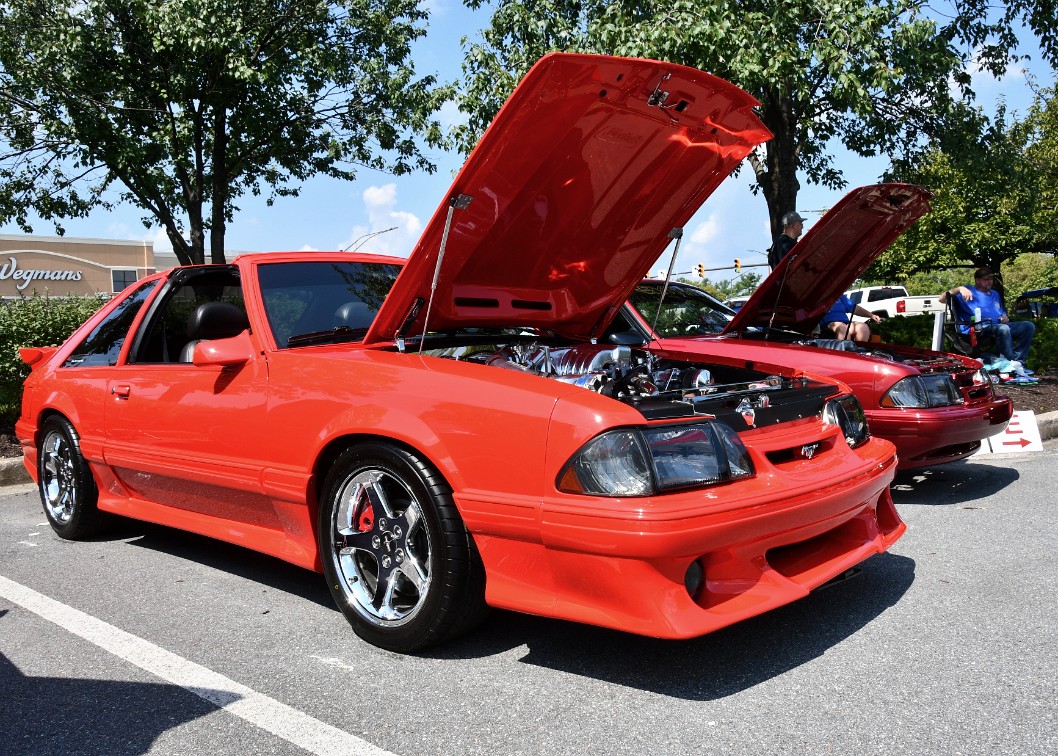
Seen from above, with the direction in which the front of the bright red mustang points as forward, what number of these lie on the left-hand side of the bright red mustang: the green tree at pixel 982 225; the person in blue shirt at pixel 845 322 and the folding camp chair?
3

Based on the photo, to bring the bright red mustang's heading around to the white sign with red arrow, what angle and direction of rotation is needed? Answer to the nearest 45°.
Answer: approximately 90° to its left

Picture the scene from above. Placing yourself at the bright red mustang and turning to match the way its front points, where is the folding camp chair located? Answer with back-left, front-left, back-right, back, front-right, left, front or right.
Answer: left

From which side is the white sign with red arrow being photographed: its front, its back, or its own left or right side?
front

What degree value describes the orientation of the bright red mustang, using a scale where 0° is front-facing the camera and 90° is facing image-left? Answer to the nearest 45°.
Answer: approximately 315°

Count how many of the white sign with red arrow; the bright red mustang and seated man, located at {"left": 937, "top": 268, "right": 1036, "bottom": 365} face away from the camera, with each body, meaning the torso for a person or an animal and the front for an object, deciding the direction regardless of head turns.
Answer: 0

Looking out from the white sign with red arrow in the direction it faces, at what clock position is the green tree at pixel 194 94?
The green tree is roughly at 3 o'clock from the white sign with red arrow.

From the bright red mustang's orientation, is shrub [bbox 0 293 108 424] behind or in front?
behind

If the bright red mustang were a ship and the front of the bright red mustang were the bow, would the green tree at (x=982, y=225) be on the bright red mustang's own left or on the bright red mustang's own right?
on the bright red mustang's own left

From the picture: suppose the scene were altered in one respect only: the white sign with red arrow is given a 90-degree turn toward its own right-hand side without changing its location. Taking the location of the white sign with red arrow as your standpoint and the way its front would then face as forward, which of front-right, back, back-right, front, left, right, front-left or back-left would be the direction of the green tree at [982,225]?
right

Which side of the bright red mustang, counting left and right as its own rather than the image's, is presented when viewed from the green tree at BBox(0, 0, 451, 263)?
back
